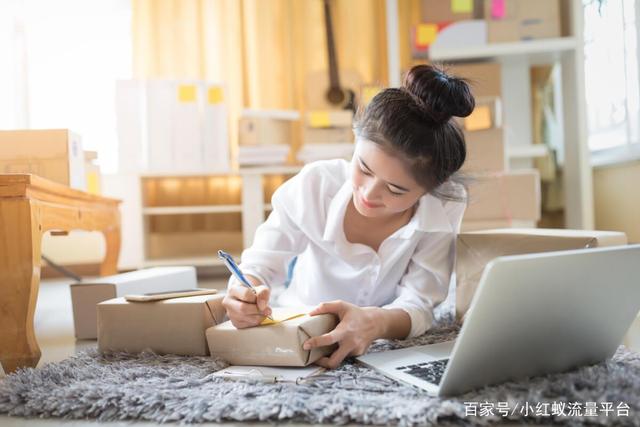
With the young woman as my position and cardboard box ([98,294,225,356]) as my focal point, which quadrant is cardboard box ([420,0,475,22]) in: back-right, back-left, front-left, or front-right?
back-right

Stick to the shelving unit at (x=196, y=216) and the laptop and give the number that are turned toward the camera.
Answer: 1

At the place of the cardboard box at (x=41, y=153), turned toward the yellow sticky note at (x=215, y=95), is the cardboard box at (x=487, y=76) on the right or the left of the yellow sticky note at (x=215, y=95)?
right

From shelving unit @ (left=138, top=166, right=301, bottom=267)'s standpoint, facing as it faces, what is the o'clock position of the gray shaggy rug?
The gray shaggy rug is roughly at 12 o'clock from the shelving unit.

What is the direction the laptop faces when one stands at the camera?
facing away from the viewer and to the left of the viewer

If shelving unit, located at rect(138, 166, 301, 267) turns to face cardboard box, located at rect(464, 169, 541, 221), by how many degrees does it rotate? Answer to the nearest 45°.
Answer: approximately 45° to its left

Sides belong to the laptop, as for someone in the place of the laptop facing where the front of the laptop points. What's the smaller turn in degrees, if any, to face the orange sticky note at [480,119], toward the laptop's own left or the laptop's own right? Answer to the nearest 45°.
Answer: approximately 45° to the laptop's own right
